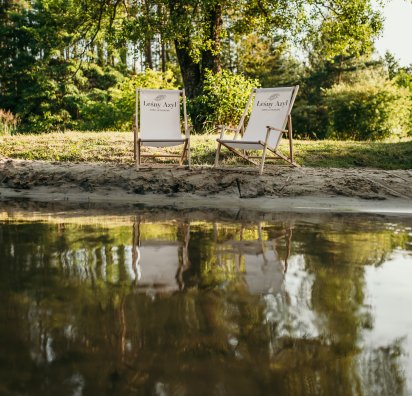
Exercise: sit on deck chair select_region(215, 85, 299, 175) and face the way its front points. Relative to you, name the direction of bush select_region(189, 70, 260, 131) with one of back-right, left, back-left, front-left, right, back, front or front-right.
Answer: back-right

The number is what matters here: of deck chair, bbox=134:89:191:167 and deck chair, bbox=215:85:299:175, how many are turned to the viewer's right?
0

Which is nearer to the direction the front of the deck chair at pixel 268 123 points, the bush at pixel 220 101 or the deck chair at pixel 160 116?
the deck chair

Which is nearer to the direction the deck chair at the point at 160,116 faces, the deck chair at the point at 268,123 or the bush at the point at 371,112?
the deck chair

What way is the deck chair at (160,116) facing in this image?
toward the camera

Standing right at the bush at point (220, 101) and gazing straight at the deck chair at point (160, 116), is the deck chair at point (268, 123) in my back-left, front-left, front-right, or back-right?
front-left

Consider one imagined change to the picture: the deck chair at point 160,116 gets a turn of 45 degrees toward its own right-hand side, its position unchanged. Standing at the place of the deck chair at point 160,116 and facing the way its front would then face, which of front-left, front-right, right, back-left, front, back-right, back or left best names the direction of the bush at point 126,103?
back-right

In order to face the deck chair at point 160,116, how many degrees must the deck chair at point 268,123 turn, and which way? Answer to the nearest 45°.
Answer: approximately 45° to its right

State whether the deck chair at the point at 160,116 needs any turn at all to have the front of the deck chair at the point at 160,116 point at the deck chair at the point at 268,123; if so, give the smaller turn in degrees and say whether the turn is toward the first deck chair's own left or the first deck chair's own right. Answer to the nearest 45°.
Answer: approximately 90° to the first deck chair's own left

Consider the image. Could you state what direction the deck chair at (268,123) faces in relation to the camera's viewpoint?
facing the viewer and to the left of the viewer
